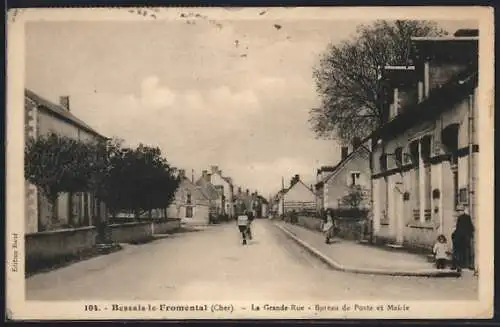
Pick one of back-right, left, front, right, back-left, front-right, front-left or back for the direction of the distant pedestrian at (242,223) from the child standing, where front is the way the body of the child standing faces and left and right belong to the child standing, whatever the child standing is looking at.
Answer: back-right

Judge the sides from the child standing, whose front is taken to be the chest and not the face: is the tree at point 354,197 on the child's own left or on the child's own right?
on the child's own right

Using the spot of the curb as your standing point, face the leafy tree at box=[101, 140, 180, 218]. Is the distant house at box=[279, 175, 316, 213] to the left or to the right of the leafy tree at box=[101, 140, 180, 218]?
right

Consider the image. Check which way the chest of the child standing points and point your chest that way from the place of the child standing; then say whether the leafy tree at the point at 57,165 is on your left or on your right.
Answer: on your right

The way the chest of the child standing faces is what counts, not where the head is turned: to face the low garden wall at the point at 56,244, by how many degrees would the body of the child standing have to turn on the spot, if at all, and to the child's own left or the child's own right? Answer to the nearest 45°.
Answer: approximately 90° to the child's own right

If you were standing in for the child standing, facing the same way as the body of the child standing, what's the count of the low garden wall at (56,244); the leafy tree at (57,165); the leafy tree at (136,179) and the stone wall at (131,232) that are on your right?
4

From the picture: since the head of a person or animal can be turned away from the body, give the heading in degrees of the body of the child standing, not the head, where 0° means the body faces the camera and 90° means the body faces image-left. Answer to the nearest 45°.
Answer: approximately 0°

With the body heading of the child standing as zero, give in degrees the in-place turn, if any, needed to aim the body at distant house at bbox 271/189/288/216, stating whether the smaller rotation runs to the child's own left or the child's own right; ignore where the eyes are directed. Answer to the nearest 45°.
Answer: approximately 135° to the child's own right
